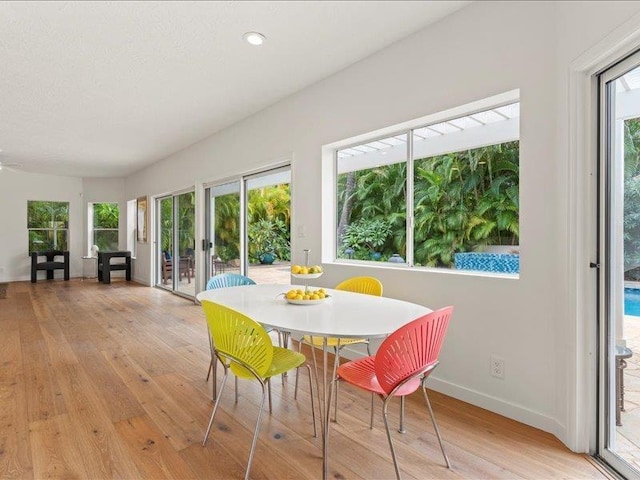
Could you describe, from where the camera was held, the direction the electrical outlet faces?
facing the viewer and to the left of the viewer

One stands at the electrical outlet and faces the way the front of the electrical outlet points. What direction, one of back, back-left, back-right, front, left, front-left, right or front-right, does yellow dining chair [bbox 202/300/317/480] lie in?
front

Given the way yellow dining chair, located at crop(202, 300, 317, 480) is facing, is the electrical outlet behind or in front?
in front

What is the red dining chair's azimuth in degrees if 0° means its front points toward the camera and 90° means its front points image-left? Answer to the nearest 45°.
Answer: approximately 135°

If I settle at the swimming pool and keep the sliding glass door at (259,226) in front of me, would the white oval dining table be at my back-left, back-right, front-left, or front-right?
front-left

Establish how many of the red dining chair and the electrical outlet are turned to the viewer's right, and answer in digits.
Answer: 0

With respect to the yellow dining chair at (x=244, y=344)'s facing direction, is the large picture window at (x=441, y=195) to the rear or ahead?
ahead
